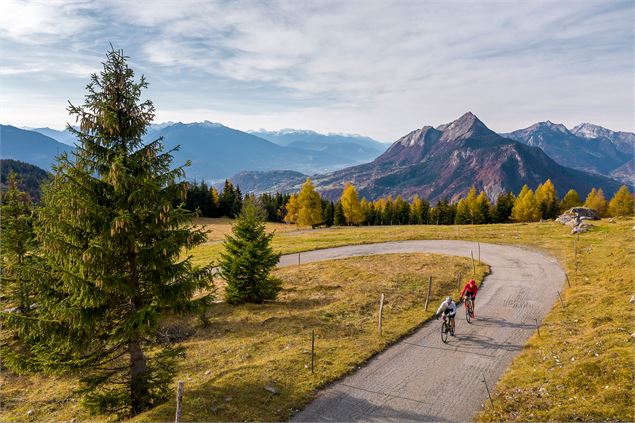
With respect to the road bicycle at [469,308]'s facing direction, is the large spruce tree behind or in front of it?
in front

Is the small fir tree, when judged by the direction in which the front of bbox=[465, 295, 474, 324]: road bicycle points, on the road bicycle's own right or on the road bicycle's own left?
on the road bicycle's own right

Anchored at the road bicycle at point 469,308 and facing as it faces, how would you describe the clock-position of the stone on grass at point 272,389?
The stone on grass is roughly at 1 o'clock from the road bicycle.

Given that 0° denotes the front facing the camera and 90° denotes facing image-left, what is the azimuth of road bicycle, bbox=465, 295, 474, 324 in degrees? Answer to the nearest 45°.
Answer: approximately 0°

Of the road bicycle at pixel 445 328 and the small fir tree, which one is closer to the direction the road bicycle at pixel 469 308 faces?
the road bicycle

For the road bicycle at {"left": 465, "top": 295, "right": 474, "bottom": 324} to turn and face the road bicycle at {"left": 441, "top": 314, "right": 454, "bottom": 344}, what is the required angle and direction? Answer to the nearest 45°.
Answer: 0° — it already faces it
